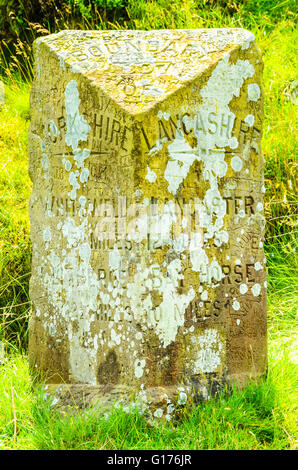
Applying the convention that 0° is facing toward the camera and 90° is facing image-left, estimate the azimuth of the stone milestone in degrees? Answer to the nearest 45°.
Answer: approximately 0°
